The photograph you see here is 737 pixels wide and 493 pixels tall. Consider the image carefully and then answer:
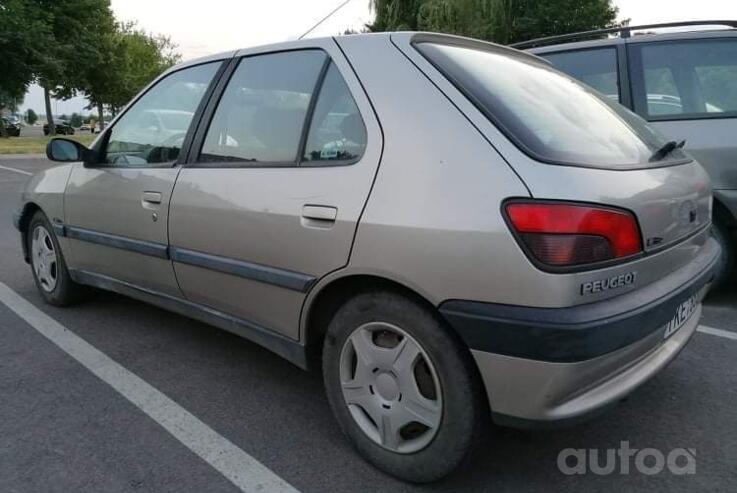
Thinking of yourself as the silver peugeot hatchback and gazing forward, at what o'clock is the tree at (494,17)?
The tree is roughly at 2 o'clock from the silver peugeot hatchback.

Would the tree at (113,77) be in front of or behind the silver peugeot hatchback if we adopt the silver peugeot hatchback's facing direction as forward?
in front

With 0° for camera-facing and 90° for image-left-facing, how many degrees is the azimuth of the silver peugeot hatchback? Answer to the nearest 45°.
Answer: approximately 135°

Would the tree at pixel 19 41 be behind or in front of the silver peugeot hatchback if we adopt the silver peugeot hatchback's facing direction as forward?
in front

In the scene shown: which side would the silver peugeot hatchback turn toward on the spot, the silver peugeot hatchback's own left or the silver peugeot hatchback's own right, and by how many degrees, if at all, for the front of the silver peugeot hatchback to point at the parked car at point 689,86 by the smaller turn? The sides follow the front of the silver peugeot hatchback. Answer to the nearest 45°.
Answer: approximately 90° to the silver peugeot hatchback's own right
